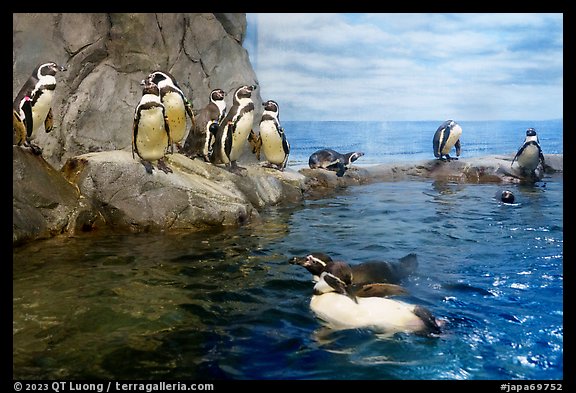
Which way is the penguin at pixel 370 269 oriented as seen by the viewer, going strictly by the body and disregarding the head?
to the viewer's left

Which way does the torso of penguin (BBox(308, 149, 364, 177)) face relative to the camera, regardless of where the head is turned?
to the viewer's right

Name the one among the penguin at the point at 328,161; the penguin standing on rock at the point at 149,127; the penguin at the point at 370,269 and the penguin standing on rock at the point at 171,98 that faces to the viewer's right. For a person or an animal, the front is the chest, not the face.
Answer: the penguin at the point at 328,161

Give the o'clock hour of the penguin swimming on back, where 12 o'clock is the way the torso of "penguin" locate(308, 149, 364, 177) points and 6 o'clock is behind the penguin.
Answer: The penguin swimming on back is roughly at 3 o'clock from the penguin.

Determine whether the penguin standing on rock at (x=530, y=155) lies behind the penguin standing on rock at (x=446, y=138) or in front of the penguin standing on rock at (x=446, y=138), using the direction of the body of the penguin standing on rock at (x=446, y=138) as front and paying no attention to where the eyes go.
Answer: in front

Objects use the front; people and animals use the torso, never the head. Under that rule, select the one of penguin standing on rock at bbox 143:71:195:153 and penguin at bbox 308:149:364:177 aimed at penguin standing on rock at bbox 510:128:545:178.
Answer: the penguin

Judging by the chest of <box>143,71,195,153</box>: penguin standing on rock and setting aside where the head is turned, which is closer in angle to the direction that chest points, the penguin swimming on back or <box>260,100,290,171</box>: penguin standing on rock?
the penguin swimming on back
